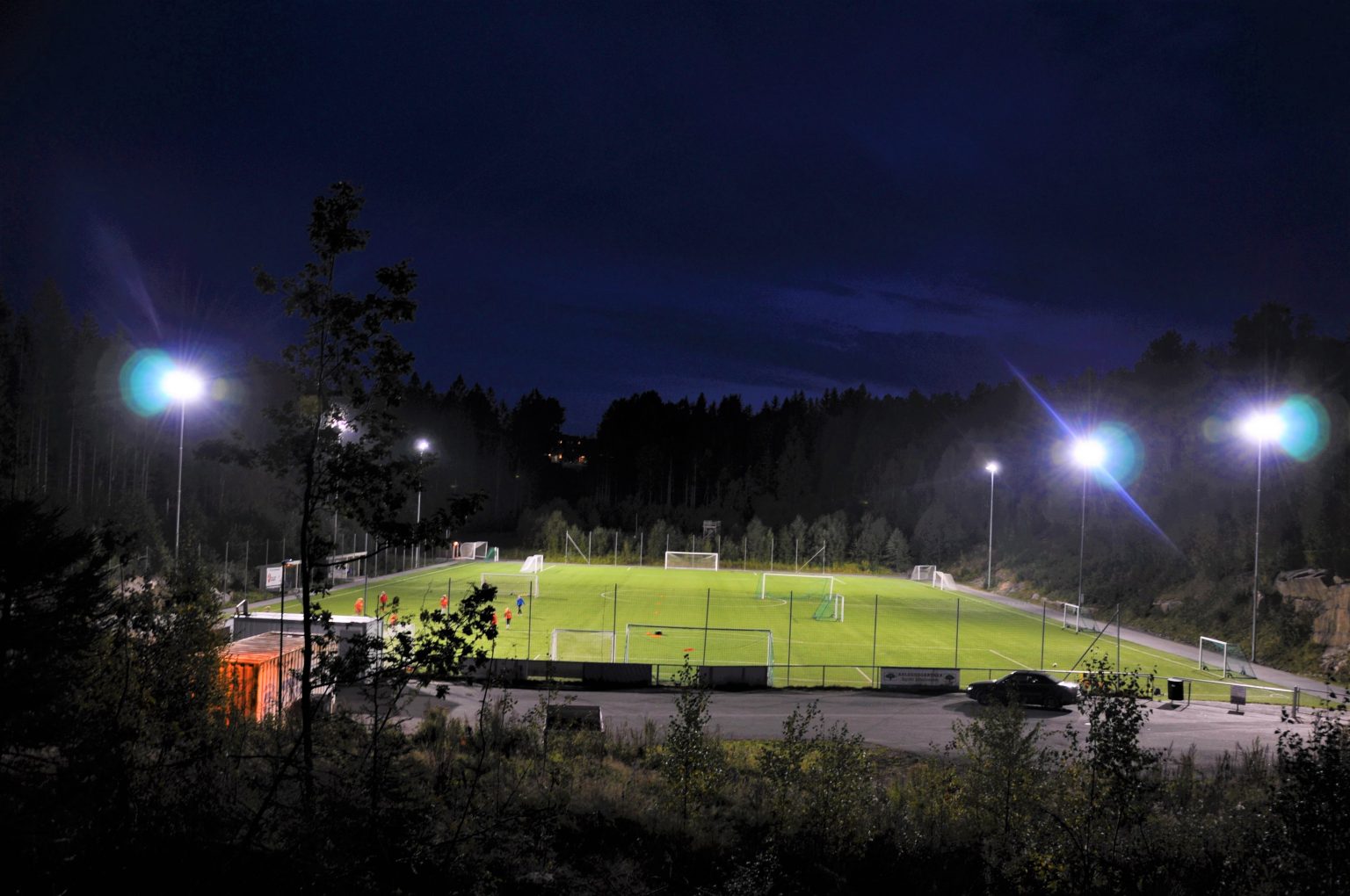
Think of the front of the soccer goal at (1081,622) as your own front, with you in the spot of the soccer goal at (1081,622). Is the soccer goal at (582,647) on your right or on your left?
on your left

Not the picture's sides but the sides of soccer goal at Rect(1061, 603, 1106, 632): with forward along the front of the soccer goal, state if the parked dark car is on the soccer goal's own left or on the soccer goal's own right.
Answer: on the soccer goal's own left

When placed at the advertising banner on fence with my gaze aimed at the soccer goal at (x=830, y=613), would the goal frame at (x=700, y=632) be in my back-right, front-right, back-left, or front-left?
front-left

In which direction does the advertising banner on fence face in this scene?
toward the camera

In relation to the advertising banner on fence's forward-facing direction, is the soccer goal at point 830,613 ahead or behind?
behind

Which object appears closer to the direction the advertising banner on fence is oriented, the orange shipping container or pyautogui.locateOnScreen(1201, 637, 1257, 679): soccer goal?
the orange shipping container

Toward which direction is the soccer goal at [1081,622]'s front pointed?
to the viewer's left
